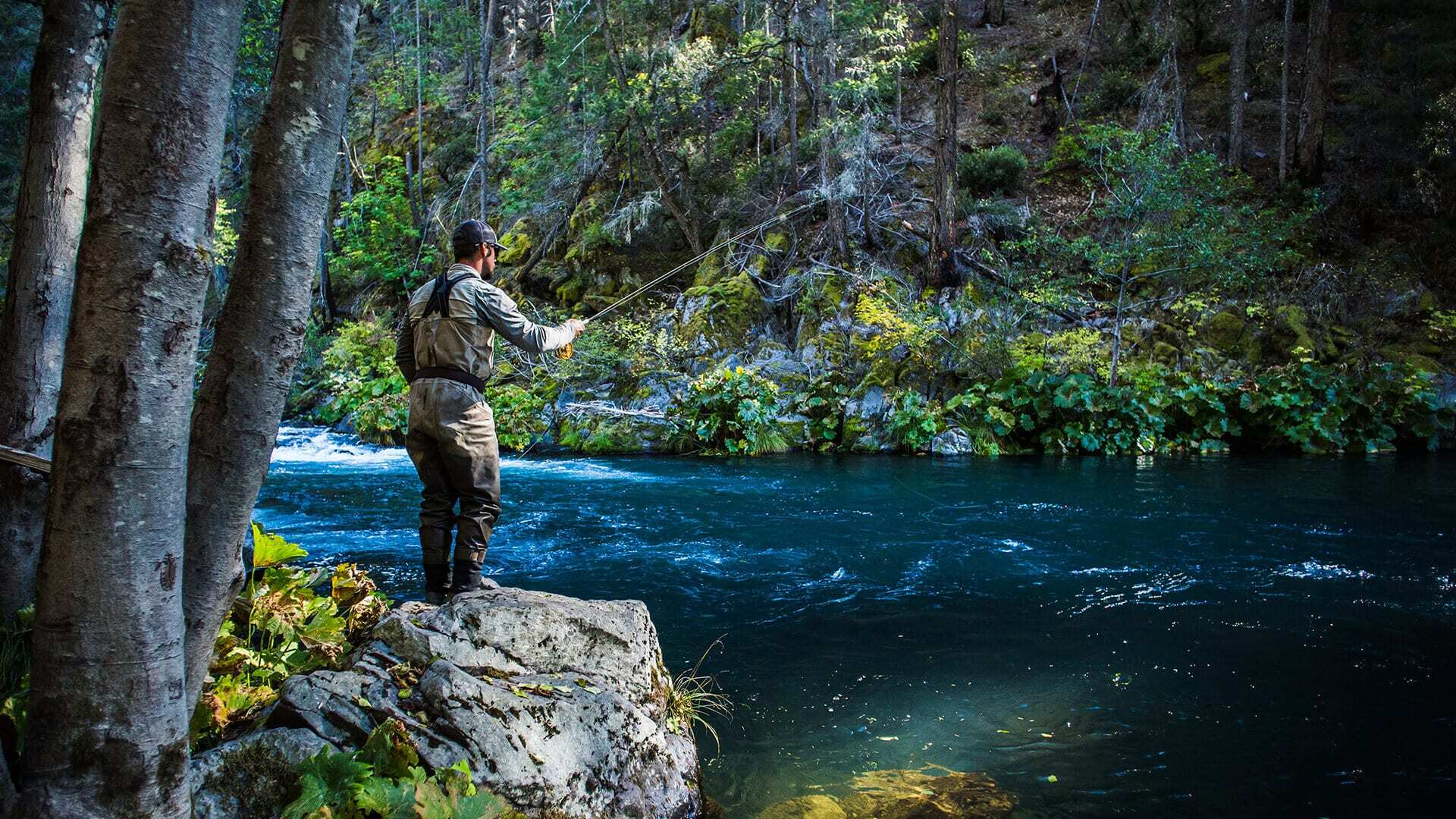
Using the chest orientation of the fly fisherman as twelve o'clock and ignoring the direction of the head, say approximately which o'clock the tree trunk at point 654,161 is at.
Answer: The tree trunk is roughly at 11 o'clock from the fly fisherman.

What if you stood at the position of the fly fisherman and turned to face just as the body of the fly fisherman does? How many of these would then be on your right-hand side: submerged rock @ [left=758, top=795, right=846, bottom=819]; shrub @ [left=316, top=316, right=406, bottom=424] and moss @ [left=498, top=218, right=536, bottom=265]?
1

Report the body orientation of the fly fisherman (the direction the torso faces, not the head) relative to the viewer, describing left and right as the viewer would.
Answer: facing away from the viewer and to the right of the viewer

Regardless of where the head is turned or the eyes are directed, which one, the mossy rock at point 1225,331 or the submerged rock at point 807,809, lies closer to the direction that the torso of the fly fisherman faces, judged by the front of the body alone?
the mossy rock

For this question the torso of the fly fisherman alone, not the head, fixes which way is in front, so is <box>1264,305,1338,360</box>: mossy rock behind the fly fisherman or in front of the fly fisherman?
in front

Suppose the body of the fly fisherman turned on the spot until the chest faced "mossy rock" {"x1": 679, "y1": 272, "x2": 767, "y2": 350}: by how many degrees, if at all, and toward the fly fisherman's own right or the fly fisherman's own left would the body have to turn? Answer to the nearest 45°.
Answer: approximately 45° to the fly fisherman's own left

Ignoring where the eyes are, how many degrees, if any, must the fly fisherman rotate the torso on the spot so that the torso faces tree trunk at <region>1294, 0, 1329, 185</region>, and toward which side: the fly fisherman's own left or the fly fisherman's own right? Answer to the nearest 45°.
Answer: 0° — they already face it

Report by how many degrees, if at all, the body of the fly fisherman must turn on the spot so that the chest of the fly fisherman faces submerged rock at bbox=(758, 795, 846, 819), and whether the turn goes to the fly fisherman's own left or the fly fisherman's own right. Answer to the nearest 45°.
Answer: approximately 90° to the fly fisherman's own right
